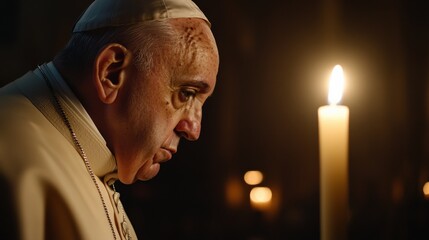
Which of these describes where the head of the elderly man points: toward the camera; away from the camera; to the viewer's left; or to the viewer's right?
to the viewer's right

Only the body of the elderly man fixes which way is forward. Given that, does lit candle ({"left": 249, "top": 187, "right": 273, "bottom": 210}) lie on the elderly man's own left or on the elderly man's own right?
on the elderly man's own left

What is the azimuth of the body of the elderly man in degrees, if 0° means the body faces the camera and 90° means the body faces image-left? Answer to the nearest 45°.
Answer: approximately 270°

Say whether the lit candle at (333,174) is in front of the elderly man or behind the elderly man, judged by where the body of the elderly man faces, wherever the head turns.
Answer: in front
